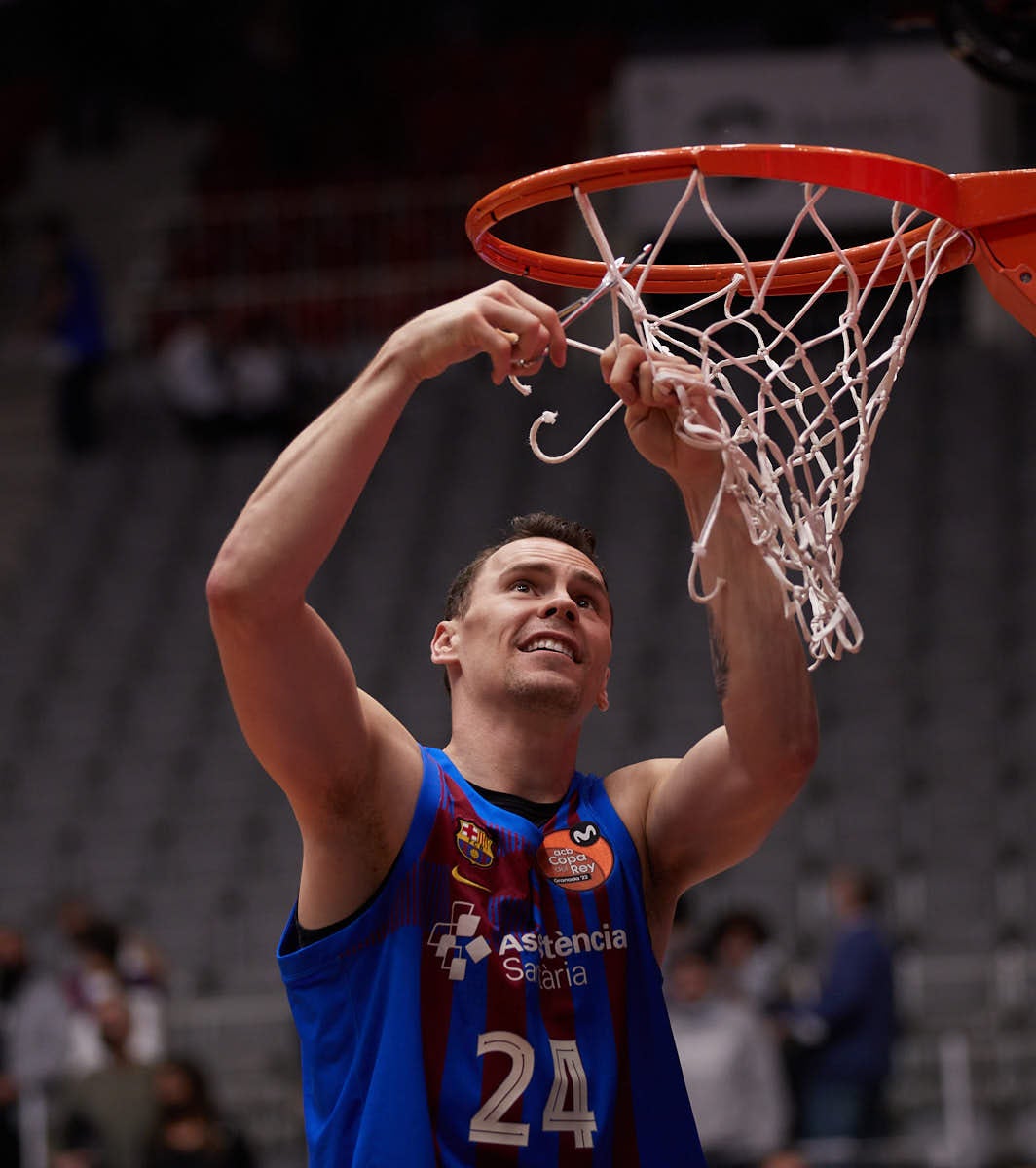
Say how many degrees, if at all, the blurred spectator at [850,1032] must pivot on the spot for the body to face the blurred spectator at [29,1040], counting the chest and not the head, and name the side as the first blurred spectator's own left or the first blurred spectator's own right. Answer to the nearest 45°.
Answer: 0° — they already face them

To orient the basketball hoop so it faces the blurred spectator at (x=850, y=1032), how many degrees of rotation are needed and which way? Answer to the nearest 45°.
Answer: approximately 90° to its right

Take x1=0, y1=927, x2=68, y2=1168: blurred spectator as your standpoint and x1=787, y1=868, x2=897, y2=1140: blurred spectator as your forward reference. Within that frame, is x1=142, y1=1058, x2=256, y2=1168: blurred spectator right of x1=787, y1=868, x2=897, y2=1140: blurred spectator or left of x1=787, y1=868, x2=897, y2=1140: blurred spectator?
right

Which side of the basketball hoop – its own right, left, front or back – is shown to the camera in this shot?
left

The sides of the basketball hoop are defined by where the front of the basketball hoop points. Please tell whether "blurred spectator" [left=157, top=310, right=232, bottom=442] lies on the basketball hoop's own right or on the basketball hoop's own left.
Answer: on the basketball hoop's own right

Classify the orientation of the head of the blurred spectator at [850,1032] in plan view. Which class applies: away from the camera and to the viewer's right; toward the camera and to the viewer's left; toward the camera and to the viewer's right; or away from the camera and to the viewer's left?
toward the camera and to the viewer's left
